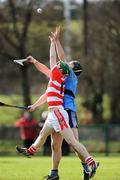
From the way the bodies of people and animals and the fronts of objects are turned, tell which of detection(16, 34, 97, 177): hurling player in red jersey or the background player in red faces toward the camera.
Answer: the background player in red

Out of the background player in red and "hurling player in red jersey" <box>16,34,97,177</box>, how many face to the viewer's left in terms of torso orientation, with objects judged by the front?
1

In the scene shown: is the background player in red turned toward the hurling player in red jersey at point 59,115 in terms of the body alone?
yes

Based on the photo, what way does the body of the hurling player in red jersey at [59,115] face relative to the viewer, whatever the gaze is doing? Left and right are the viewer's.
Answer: facing to the left of the viewer

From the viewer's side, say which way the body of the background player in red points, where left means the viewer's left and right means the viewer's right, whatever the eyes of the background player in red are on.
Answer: facing the viewer

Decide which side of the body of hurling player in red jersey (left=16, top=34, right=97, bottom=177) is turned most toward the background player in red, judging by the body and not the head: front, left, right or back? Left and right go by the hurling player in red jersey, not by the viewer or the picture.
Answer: right
